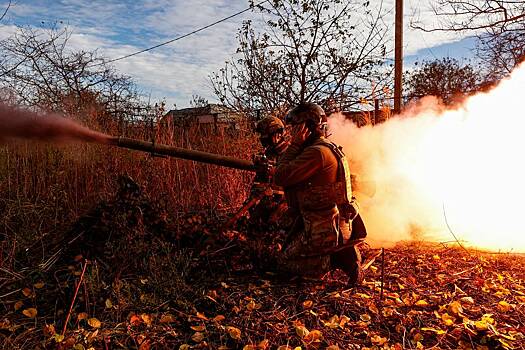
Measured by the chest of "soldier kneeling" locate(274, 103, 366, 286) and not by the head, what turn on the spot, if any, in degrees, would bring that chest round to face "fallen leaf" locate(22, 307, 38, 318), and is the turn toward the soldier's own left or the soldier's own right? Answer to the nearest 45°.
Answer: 0° — they already face it

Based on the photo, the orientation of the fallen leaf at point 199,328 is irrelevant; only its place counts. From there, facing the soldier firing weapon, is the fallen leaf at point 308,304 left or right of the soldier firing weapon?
right

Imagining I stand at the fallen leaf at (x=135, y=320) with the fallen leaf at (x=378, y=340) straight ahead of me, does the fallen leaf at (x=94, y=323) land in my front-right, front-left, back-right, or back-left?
back-right

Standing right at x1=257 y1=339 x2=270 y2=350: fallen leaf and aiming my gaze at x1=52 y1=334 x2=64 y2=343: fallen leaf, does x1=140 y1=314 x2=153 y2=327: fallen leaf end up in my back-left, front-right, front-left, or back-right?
front-right

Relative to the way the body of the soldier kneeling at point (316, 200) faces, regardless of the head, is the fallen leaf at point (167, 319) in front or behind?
in front

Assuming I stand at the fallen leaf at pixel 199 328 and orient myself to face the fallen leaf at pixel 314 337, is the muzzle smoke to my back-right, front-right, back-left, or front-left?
back-left

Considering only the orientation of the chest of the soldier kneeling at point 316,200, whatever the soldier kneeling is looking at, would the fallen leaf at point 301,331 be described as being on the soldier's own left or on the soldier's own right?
on the soldier's own left

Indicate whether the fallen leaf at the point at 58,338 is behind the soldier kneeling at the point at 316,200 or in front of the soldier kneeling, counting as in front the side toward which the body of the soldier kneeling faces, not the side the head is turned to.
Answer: in front

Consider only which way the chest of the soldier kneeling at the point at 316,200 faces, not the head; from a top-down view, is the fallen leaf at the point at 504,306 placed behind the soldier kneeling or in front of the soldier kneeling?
behind

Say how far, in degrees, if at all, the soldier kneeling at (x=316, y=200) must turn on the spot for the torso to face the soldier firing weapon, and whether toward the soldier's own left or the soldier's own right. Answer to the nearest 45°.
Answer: approximately 45° to the soldier's own right

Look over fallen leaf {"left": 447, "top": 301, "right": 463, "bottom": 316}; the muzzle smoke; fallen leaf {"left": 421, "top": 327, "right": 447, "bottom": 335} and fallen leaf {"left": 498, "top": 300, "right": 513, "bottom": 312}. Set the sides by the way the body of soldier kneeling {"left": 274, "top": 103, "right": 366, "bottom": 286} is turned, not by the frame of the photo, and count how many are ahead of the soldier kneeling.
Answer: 1

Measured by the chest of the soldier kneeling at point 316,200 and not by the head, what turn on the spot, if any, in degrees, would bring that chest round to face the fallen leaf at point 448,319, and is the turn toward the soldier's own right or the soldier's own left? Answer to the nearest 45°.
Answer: approximately 135° to the soldier's own left

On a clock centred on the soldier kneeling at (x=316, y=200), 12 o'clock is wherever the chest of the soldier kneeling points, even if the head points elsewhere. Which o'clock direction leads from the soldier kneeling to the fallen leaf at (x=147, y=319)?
The fallen leaf is roughly at 11 o'clock from the soldier kneeling.

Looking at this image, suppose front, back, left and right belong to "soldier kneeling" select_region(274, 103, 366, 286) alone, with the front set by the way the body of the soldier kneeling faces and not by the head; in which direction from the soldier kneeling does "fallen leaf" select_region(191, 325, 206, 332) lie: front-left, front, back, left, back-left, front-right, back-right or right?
front-left

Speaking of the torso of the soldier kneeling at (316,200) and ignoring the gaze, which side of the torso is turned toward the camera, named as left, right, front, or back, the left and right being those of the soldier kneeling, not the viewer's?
left

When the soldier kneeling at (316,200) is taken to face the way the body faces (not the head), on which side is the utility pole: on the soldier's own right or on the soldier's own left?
on the soldier's own right

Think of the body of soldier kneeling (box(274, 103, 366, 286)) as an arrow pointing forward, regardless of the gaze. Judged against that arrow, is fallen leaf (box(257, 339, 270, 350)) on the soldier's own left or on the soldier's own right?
on the soldier's own left
